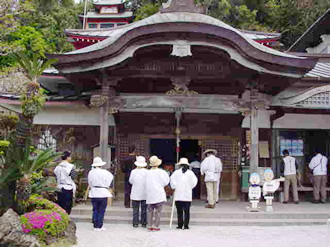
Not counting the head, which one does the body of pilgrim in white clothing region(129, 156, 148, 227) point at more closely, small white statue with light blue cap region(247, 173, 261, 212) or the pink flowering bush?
the small white statue with light blue cap

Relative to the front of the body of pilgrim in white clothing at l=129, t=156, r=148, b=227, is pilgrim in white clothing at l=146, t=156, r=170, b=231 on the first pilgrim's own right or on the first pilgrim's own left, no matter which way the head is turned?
on the first pilgrim's own right

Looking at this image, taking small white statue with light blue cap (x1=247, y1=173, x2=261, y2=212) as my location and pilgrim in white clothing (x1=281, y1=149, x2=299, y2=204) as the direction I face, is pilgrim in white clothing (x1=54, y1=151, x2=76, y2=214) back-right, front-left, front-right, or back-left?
back-left

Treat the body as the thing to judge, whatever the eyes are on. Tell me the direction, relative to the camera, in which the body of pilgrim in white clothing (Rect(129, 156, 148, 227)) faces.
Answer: away from the camera

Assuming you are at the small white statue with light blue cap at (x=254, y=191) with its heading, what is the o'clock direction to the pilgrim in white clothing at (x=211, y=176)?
The pilgrim in white clothing is roughly at 3 o'clock from the small white statue with light blue cap.

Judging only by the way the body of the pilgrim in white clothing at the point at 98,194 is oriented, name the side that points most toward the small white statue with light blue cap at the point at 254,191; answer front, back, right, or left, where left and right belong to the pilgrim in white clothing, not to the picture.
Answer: right

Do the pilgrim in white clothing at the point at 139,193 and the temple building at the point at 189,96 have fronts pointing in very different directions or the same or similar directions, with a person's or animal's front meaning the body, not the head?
very different directions
